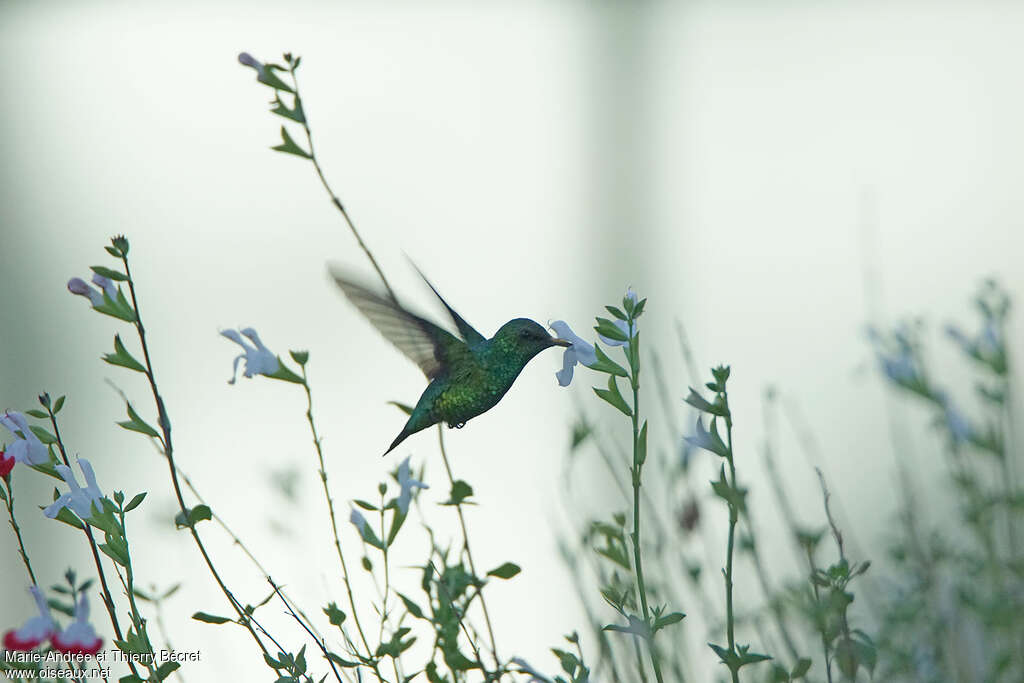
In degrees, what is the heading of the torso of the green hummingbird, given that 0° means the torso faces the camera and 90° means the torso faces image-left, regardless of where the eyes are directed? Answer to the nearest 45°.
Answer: approximately 270°
